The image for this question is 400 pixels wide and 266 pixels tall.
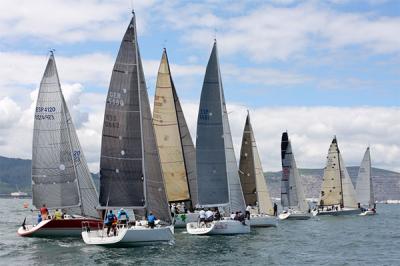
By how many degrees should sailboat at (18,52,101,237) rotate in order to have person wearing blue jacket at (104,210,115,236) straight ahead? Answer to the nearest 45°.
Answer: approximately 135° to its right
